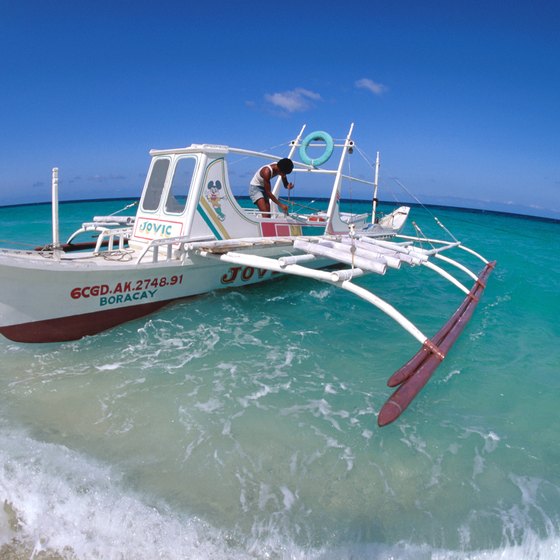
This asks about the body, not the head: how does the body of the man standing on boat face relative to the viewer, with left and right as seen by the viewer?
facing to the right of the viewer

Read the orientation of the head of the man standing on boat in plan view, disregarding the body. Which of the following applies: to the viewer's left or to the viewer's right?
to the viewer's right

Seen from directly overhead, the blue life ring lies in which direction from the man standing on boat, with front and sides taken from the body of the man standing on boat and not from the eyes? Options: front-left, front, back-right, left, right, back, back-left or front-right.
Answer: front-left

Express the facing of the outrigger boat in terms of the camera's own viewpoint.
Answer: facing the viewer and to the left of the viewer
